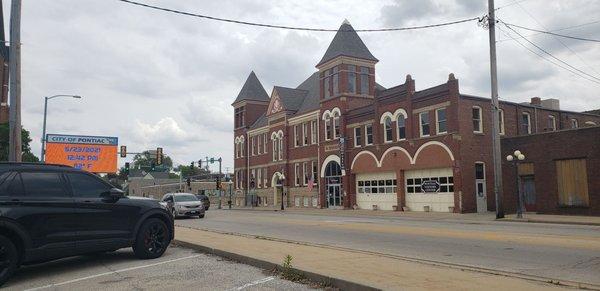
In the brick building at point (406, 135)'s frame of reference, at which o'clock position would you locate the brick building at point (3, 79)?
the brick building at point (3, 79) is roughly at 1 o'clock from the brick building at point (406, 135).

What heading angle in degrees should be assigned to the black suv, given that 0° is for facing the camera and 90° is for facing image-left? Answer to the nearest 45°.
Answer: approximately 225°

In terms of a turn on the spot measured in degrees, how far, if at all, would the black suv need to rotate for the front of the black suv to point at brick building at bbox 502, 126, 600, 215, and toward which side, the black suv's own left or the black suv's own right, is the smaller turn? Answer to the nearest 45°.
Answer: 0° — it already faces it

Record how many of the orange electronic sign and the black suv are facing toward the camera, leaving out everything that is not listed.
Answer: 1

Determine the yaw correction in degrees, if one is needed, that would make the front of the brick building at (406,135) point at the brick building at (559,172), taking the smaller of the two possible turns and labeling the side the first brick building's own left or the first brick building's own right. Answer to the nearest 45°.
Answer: approximately 90° to the first brick building's own left

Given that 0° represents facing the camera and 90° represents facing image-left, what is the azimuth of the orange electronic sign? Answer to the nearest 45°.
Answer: approximately 0°
